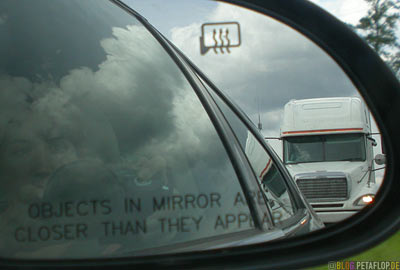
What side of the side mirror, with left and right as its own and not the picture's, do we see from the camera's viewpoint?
front
